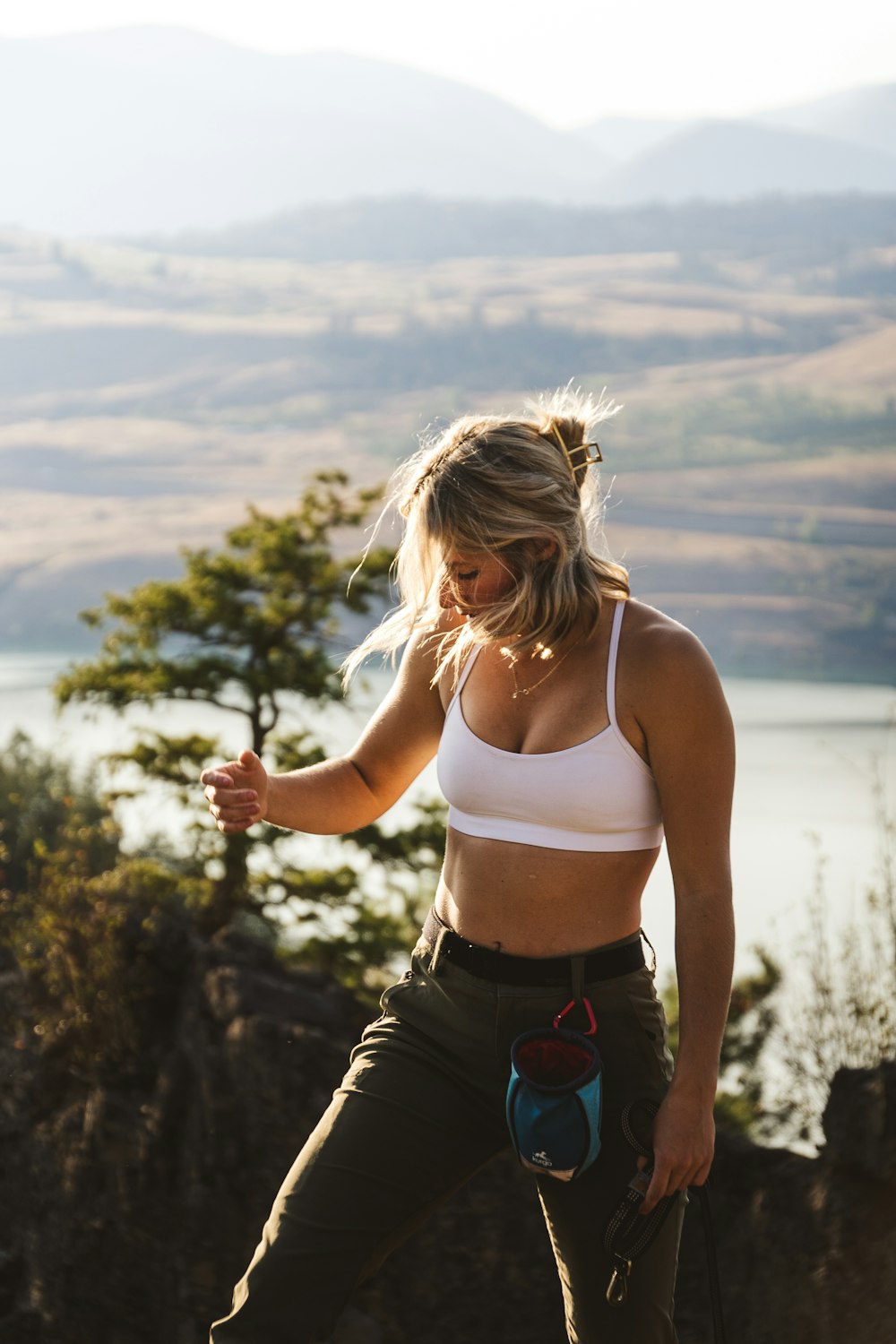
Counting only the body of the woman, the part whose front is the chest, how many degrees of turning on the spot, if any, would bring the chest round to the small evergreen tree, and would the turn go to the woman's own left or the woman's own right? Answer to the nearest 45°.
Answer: approximately 135° to the woman's own right

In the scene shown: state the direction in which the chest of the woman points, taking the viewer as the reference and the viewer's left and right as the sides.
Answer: facing the viewer and to the left of the viewer
